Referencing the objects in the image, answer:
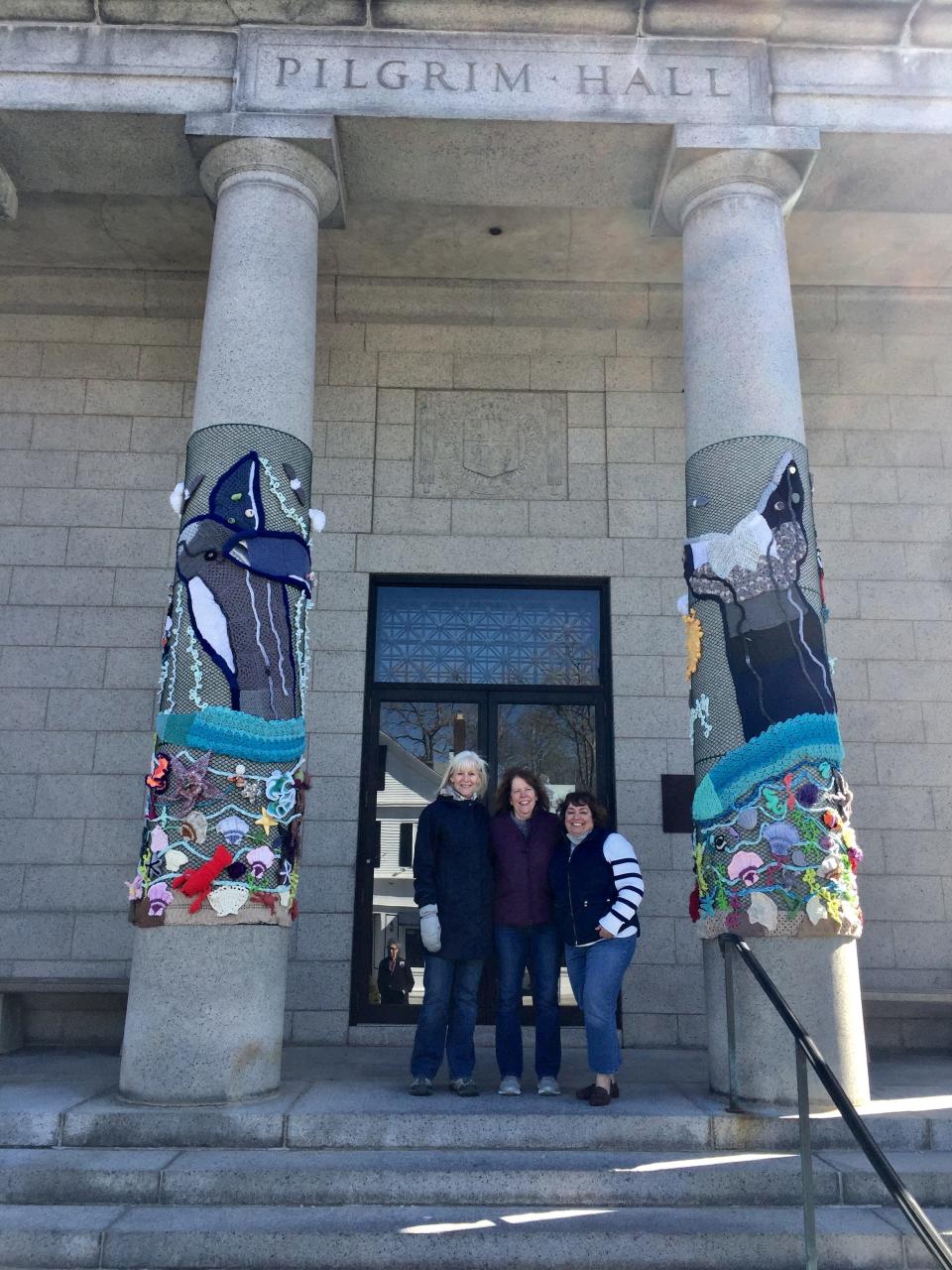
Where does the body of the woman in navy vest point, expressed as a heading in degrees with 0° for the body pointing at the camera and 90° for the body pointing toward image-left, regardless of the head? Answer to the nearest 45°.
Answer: approximately 45°

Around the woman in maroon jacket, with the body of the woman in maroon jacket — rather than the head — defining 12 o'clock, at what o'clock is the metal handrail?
The metal handrail is roughly at 11 o'clock from the woman in maroon jacket.

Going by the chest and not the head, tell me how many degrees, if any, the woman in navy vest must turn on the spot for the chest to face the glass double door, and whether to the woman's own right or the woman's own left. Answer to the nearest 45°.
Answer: approximately 90° to the woman's own right

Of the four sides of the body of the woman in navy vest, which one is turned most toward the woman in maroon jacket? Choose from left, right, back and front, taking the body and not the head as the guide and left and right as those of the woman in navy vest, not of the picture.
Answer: right

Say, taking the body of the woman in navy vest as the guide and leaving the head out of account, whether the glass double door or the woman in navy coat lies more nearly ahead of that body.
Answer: the woman in navy coat

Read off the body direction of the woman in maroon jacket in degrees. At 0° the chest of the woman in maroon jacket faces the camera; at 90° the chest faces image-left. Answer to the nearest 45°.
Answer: approximately 0°

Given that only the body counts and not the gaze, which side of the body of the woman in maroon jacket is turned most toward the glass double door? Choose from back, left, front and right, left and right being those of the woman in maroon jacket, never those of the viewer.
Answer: back
